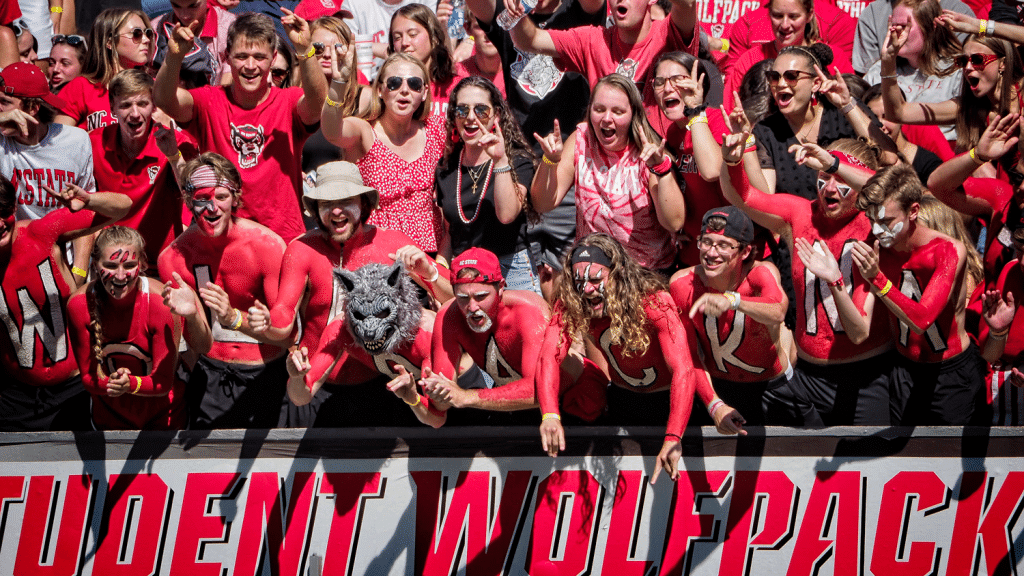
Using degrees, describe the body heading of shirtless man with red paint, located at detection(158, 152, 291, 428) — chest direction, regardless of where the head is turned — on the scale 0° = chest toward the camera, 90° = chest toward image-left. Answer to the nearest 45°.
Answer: approximately 0°

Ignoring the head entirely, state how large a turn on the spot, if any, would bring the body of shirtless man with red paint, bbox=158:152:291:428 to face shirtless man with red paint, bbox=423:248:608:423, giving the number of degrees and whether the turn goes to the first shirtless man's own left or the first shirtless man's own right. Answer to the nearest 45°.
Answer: approximately 45° to the first shirtless man's own left
